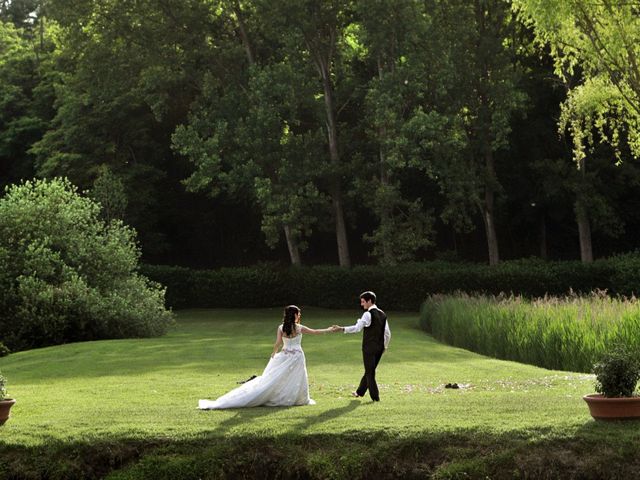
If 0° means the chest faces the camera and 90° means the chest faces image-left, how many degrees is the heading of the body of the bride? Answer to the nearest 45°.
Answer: approximately 225°

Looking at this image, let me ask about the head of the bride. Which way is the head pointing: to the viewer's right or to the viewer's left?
to the viewer's right

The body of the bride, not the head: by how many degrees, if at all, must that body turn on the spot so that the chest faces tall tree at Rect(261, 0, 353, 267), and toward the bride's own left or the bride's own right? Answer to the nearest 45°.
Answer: approximately 45° to the bride's own left

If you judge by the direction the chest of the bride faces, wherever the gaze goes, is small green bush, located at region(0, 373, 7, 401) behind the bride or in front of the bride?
behind

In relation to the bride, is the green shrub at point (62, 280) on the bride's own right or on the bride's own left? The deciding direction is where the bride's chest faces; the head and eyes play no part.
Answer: on the bride's own left

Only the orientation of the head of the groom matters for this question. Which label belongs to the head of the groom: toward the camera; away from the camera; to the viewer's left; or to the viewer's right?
to the viewer's left

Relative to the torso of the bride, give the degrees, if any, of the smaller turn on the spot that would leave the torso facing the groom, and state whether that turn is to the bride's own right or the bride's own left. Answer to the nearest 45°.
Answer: approximately 45° to the bride's own right

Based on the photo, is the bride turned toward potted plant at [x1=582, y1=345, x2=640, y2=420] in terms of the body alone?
no

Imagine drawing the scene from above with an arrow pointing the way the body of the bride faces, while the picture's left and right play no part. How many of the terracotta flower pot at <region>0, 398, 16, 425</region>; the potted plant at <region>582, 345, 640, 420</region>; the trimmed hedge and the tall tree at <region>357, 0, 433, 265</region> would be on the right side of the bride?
1

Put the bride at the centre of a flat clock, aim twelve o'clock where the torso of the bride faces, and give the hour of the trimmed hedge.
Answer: The trimmed hedge is roughly at 11 o'clock from the bride.
